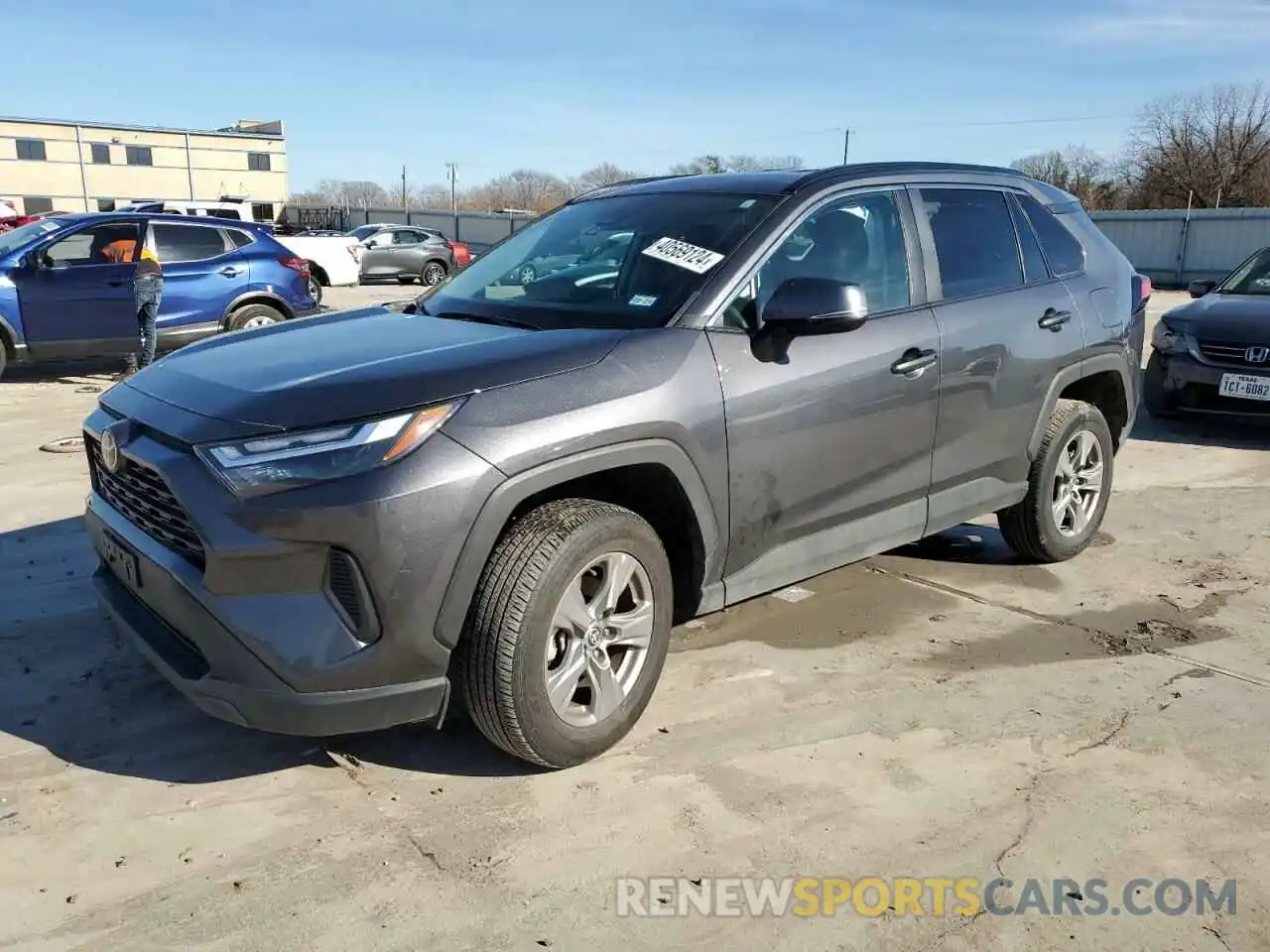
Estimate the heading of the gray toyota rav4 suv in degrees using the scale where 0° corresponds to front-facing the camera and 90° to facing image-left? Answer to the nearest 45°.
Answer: approximately 45°

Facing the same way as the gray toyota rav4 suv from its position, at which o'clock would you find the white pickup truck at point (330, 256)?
The white pickup truck is roughly at 4 o'clock from the gray toyota rav4 suv.

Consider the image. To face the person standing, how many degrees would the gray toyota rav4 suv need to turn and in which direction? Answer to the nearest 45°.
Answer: approximately 90° to its right

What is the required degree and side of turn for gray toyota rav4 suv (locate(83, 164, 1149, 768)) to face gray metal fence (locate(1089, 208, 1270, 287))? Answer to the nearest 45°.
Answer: approximately 180°

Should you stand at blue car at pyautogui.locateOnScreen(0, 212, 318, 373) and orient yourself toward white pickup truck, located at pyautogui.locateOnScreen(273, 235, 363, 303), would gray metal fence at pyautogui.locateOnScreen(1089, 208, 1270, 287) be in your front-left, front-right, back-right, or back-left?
front-right

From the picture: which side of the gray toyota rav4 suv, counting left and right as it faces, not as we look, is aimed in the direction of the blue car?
right
